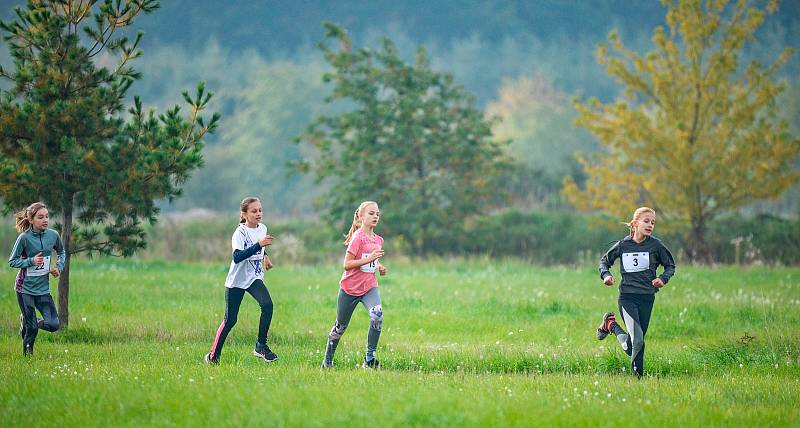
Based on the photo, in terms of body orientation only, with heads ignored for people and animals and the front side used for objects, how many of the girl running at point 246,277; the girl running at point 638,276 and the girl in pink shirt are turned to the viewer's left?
0

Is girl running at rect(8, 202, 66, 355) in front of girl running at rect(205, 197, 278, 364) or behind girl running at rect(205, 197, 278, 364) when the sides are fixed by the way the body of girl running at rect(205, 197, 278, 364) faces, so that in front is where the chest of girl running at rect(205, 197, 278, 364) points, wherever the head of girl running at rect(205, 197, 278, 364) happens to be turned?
behind

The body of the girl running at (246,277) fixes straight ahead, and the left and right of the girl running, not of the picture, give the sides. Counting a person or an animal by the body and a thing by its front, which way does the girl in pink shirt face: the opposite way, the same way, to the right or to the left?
the same way

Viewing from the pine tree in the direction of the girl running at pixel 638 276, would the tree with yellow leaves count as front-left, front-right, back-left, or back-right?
front-left

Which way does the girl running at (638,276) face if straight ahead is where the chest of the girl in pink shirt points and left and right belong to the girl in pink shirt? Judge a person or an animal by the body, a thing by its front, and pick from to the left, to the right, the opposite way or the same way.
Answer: the same way

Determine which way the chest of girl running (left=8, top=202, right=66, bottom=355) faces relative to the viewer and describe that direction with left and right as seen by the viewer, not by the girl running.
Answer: facing the viewer and to the right of the viewer
